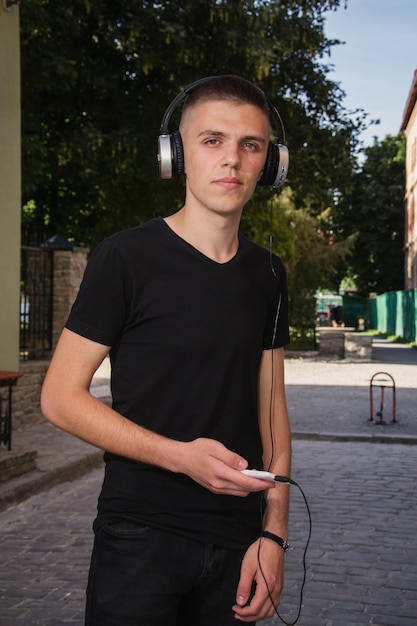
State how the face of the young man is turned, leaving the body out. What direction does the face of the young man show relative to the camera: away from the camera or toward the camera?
toward the camera

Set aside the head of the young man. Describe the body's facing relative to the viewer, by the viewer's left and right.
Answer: facing the viewer and to the right of the viewer
